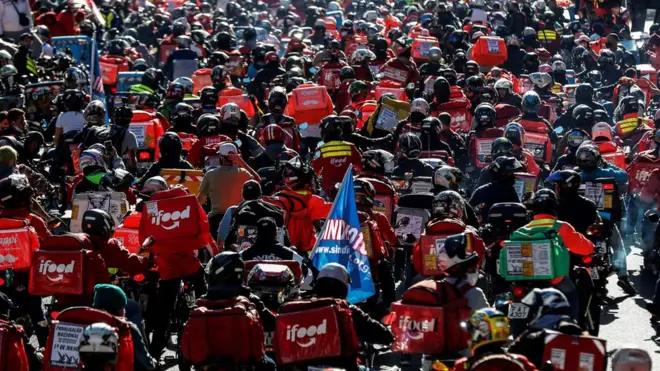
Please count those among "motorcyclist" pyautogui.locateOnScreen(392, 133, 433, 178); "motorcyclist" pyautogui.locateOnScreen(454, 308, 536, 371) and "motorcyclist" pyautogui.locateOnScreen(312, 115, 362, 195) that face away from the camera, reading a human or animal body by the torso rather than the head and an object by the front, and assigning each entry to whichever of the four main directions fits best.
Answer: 3

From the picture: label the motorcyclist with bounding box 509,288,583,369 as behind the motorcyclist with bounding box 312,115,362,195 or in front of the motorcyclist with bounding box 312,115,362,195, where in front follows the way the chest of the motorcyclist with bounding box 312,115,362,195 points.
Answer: behind

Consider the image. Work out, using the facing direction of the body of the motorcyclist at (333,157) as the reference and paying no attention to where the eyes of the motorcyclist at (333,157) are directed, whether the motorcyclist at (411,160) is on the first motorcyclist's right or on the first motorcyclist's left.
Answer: on the first motorcyclist's right

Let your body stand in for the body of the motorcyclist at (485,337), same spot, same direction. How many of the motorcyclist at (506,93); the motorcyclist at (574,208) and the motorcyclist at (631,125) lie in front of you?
3

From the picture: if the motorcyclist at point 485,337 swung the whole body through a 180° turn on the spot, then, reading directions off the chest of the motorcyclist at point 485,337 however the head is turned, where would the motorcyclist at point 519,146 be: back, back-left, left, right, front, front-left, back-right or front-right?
back

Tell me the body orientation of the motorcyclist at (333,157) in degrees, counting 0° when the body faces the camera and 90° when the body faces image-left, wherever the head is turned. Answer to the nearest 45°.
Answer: approximately 180°

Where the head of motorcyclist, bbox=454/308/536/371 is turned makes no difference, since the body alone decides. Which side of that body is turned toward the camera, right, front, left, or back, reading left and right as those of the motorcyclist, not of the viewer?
back

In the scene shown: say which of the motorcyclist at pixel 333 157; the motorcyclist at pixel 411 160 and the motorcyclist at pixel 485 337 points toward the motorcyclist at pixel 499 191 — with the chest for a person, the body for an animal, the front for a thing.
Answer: the motorcyclist at pixel 485 337

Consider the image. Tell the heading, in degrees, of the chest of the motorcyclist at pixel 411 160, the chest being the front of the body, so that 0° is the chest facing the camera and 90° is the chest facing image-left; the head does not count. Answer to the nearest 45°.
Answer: approximately 180°

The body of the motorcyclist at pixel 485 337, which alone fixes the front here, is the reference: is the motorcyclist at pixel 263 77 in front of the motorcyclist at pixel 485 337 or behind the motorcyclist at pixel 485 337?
in front

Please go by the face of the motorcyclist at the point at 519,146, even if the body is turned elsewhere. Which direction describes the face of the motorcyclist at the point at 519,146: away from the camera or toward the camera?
away from the camera

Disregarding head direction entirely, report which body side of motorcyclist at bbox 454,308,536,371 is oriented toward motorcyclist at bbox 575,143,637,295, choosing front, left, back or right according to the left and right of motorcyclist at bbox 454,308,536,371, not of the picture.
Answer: front
